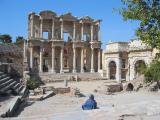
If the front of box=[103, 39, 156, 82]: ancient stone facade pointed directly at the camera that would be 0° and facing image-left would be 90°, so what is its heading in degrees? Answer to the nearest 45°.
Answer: approximately 0°

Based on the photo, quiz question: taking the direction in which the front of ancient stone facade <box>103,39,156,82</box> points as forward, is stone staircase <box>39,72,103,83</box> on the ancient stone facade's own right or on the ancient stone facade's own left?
on the ancient stone facade's own right

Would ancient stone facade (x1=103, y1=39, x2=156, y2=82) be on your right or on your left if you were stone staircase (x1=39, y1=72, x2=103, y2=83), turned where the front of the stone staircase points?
on your left

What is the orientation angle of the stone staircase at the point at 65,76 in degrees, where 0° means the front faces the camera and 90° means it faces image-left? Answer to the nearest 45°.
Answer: approximately 0°

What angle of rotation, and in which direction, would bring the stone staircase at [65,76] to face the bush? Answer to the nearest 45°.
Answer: approximately 45° to its left

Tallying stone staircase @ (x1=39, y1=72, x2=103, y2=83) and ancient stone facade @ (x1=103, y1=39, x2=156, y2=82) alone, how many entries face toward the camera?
2

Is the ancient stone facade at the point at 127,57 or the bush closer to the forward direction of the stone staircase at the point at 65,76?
the bush
